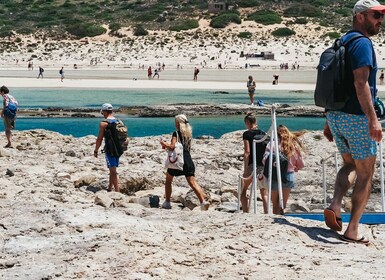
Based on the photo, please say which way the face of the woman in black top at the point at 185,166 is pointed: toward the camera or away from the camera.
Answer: away from the camera

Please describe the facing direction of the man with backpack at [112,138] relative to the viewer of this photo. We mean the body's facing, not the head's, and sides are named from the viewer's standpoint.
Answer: facing away from the viewer and to the left of the viewer

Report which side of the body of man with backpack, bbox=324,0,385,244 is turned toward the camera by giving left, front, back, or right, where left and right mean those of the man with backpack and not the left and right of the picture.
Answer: right

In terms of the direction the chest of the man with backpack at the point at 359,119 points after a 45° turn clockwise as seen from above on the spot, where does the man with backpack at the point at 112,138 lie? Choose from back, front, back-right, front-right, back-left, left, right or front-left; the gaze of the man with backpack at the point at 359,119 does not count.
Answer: back

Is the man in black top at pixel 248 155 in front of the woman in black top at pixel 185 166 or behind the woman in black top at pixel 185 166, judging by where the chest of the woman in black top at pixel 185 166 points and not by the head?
behind

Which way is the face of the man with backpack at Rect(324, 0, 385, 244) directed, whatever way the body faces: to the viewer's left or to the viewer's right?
to the viewer's right
